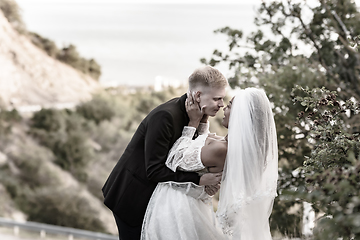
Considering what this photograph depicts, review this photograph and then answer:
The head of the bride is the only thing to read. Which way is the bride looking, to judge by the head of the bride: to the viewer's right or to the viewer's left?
to the viewer's left

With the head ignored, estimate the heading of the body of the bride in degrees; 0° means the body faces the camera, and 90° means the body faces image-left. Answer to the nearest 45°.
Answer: approximately 90°

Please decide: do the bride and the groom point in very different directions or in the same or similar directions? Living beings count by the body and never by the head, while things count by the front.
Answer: very different directions

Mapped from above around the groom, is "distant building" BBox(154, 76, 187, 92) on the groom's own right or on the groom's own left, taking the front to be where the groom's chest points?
on the groom's own left

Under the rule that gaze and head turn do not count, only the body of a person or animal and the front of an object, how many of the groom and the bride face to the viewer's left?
1

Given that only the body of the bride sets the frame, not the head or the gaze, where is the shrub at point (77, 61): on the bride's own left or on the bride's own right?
on the bride's own right

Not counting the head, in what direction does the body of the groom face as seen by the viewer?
to the viewer's right

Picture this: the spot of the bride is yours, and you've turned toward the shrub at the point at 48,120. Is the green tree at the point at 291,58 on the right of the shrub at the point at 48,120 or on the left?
right
